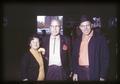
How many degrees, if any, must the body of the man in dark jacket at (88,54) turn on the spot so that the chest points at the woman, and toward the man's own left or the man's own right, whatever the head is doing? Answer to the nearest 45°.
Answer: approximately 45° to the man's own right

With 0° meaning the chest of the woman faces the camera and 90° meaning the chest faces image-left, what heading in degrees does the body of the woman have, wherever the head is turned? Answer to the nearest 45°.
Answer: approximately 315°

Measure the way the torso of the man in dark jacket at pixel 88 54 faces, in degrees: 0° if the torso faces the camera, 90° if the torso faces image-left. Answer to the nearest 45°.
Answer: approximately 45°
